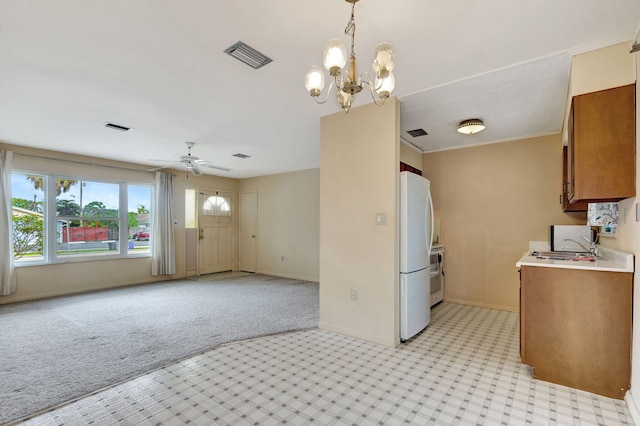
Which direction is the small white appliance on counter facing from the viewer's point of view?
to the viewer's left

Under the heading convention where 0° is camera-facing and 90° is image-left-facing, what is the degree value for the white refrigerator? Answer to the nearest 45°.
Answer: approximately 315°

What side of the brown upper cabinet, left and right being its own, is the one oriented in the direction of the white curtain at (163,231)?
front

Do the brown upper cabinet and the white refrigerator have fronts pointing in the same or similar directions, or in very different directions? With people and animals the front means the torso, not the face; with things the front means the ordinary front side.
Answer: very different directions

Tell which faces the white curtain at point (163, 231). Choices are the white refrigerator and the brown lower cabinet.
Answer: the brown lower cabinet

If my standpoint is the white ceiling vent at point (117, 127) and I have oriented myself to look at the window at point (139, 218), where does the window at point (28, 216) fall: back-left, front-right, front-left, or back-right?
front-left

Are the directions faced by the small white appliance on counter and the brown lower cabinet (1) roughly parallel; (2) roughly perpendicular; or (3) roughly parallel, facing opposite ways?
roughly parallel

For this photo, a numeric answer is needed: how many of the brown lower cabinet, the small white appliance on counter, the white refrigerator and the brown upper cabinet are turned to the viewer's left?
3

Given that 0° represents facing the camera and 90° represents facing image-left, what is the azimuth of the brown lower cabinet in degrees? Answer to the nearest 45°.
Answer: approximately 90°

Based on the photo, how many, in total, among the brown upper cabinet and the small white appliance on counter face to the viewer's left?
2
